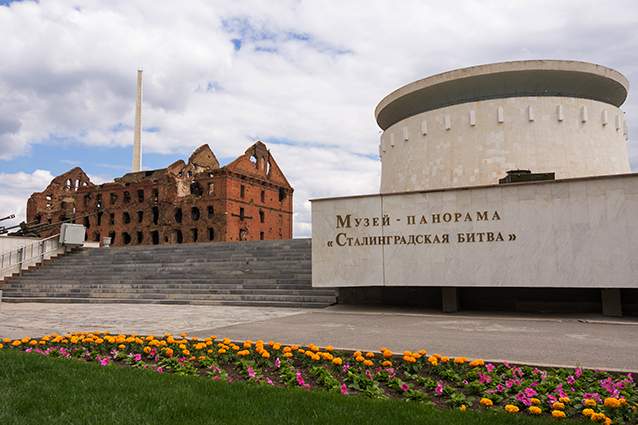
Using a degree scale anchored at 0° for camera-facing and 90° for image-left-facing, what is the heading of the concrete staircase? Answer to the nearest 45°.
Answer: approximately 0°

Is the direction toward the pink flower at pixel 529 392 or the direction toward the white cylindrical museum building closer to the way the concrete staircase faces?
the pink flower

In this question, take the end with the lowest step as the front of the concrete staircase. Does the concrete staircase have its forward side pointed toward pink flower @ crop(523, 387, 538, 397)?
yes

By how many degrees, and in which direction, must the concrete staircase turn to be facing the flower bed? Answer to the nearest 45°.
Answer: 0° — it already faces it

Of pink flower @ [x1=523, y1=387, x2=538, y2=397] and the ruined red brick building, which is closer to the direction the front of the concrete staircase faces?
the pink flower

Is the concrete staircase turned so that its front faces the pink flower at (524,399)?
yes

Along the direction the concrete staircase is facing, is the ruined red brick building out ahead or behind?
behind
